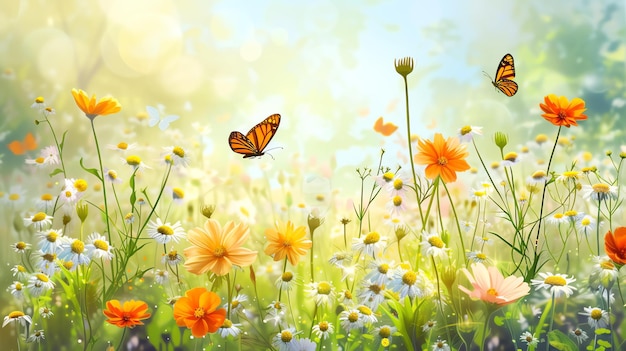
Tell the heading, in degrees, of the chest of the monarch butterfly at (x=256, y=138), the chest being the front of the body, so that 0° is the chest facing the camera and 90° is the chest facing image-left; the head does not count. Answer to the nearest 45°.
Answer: approximately 270°

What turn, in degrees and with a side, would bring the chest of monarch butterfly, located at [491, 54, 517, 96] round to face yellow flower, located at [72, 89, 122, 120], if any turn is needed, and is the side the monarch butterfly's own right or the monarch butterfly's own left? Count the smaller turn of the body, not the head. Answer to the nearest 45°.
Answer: approximately 45° to the monarch butterfly's own left

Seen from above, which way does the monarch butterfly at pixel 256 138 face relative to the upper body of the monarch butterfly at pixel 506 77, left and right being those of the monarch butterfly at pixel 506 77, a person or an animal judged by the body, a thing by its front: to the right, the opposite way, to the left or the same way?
the opposite way

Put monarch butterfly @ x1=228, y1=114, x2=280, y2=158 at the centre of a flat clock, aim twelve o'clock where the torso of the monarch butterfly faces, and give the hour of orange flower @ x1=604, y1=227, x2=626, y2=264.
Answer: The orange flower is roughly at 12 o'clock from the monarch butterfly.

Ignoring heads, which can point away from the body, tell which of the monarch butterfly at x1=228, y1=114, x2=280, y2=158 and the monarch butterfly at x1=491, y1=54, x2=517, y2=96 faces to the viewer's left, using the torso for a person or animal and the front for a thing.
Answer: the monarch butterfly at x1=491, y1=54, x2=517, y2=96

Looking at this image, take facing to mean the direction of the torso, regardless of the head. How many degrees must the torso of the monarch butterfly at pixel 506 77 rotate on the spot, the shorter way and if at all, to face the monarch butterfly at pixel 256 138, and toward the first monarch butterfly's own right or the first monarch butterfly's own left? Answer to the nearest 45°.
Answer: approximately 45° to the first monarch butterfly's own left

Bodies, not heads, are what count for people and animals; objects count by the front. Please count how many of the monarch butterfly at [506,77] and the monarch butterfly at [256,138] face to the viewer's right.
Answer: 1

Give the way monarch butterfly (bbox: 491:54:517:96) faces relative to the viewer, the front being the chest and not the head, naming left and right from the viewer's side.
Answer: facing to the left of the viewer

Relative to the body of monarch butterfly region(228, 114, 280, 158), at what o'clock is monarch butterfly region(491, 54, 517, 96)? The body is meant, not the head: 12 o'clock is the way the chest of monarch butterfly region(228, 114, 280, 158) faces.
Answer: monarch butterfly region(491, 54, 517, 96) is roughly at 12 o'clock from monarch butterfly region(228, 114, 280, 158).
